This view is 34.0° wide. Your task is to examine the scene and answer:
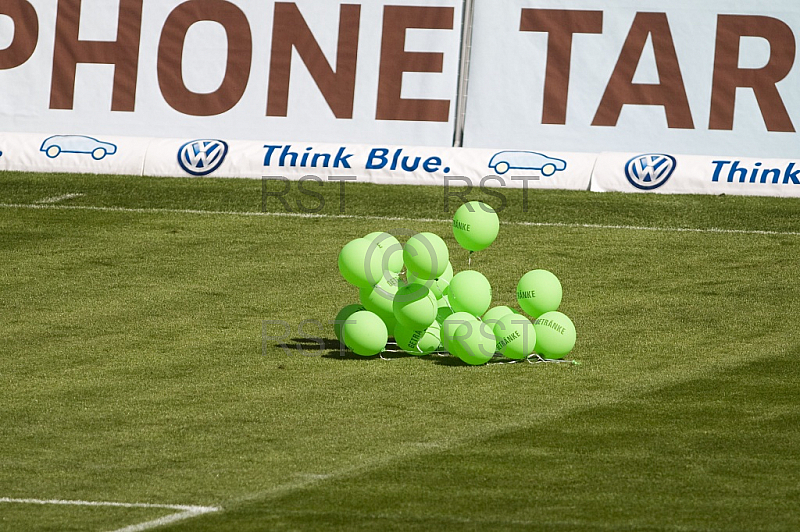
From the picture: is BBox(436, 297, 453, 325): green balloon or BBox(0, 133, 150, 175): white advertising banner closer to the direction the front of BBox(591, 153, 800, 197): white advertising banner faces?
the green balloon

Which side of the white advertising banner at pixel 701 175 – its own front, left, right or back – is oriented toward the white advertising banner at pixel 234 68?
right

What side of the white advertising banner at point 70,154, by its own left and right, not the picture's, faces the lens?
front

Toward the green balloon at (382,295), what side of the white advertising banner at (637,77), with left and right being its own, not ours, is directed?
front

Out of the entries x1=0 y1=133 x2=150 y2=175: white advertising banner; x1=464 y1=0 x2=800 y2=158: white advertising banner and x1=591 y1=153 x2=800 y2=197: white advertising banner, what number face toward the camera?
3

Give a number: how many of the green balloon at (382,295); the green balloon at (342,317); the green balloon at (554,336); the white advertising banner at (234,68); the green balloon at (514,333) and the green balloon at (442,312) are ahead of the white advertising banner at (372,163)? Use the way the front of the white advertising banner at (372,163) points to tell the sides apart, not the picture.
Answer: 5

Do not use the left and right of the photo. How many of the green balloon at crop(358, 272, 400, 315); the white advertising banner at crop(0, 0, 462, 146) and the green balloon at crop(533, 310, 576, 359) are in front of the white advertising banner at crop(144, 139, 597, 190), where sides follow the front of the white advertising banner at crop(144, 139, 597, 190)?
2

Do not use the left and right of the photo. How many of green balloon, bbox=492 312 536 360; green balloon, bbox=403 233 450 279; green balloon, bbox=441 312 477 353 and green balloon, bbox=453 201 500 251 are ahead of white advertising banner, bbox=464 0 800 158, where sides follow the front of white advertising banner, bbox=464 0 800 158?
4

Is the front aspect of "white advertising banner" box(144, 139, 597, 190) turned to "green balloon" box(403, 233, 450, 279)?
yes

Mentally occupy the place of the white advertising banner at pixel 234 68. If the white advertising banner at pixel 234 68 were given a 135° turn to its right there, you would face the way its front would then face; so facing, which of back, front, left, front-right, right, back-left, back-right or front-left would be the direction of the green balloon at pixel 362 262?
back-left

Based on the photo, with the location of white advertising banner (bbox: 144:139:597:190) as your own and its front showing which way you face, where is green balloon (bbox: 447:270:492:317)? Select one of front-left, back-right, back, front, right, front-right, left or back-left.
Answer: front

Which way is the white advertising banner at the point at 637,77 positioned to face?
toward the camera

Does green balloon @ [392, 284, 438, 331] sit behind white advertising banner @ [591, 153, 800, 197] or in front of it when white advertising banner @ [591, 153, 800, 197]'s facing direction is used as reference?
in front

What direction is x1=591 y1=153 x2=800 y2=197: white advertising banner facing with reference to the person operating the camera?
facing the viewer
